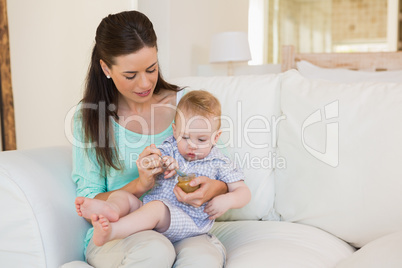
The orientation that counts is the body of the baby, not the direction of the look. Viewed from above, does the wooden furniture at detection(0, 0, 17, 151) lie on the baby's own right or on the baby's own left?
on the baby's own right

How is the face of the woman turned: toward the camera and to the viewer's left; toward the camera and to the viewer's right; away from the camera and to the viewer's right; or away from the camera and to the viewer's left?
toward the camera and to the viewer's right

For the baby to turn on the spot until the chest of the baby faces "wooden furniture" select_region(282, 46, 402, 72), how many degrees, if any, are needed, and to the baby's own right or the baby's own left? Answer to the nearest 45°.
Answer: approximately 180°

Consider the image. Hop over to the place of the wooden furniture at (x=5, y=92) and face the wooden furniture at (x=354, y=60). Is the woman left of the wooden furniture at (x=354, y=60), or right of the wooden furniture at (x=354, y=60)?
right

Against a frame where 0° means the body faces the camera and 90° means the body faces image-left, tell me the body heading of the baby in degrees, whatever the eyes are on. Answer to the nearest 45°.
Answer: approximately 45°

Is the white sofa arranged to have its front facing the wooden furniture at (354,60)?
no

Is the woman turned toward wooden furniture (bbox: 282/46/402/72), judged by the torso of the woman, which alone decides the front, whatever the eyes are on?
no

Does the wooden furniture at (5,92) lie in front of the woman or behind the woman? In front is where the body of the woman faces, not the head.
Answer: behind

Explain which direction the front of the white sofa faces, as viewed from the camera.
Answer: facing the viewer

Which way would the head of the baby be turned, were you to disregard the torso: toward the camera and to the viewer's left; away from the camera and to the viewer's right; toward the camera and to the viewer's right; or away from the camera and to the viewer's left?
toward the camera and to the viewer's left
